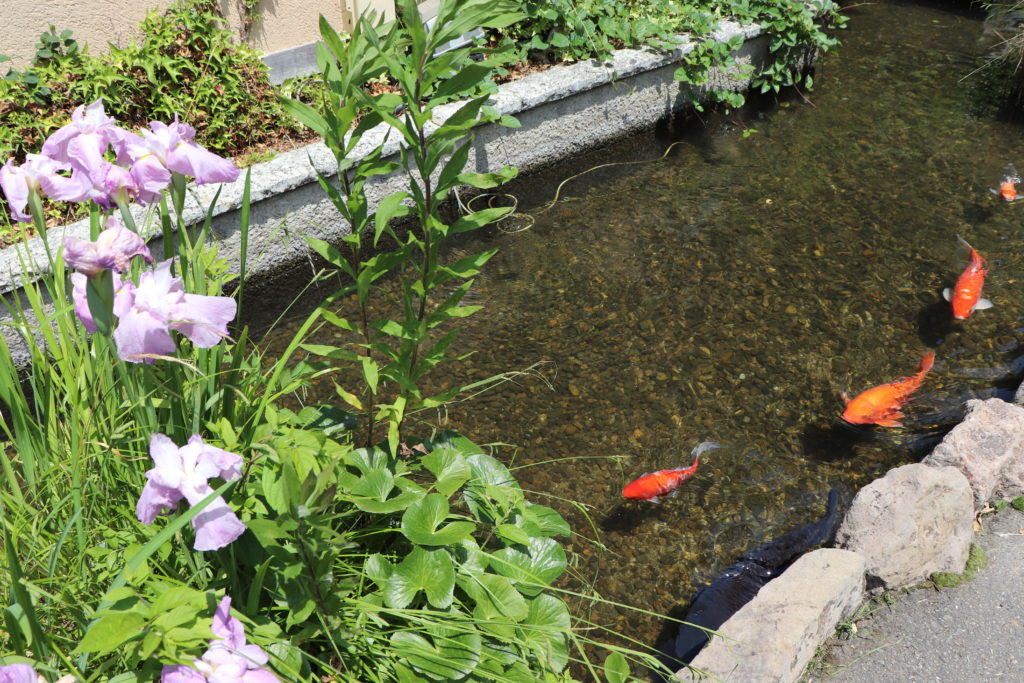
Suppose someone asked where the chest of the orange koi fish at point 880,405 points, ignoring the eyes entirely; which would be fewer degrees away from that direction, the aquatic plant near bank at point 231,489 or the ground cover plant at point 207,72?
the aquatic plant near bank

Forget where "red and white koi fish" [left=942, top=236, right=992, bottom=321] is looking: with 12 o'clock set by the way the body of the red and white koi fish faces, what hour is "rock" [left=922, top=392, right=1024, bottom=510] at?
The rock is roughly at 12 o'clock from the red and white koi fish.

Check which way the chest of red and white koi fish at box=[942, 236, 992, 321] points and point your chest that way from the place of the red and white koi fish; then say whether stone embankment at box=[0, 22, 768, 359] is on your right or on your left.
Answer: on your right

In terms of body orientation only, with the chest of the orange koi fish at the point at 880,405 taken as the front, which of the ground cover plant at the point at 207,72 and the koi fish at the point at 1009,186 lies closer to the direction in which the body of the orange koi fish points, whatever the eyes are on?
the ground cover plant

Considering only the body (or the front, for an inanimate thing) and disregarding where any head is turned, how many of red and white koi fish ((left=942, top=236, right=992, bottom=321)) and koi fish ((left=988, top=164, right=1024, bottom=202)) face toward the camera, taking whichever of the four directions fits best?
2

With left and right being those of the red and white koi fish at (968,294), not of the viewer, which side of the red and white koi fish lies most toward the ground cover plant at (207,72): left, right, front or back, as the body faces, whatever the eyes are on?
right

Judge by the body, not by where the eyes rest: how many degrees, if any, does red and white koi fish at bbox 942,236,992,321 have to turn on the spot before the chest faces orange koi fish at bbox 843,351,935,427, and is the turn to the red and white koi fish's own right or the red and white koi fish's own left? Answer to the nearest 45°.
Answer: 0° — it already faces it

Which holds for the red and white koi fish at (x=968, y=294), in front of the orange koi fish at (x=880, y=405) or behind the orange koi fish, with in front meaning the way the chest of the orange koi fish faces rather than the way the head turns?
behind
